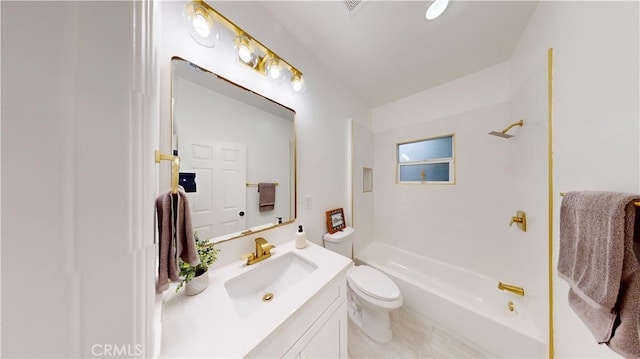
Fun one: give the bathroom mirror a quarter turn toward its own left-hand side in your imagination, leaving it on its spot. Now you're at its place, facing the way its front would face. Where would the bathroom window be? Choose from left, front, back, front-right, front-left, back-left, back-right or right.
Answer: front-right

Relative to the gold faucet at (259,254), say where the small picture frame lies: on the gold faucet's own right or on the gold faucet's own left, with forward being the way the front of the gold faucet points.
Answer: on the gold faucet's own left

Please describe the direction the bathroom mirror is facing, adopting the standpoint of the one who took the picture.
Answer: facing the viewer and to the right of the viewer

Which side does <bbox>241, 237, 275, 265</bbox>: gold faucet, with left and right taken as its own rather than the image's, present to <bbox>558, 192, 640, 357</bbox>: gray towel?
front
